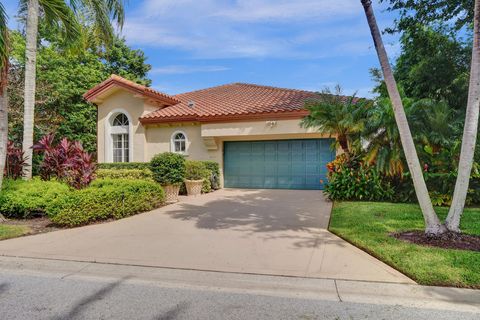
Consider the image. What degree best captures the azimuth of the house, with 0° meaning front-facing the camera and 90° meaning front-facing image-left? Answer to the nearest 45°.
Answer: approximately 0°

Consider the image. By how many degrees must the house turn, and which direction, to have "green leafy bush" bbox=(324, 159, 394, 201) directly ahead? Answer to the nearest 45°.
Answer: approximately 45° to its left

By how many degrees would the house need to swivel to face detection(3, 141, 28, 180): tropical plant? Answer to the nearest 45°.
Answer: approximately 45° to its right

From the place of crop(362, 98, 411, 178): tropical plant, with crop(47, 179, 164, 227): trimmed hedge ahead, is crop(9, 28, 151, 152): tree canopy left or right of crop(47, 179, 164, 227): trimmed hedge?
right

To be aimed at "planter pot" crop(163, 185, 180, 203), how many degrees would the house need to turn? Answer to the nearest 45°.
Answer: approximately 45° to its right

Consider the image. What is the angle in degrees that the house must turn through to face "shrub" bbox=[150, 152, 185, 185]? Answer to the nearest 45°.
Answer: approximately 45° to its right

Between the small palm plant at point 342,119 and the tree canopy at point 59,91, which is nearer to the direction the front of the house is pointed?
the small palm plant

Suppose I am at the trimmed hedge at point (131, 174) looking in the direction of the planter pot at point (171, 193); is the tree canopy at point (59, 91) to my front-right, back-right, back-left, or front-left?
back-left

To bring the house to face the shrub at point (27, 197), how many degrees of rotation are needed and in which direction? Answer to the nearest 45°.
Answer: approximately 45° to its right

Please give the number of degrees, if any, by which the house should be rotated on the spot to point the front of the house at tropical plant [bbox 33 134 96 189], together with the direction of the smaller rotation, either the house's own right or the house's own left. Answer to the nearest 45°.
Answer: approximately 45° to the house's own right
